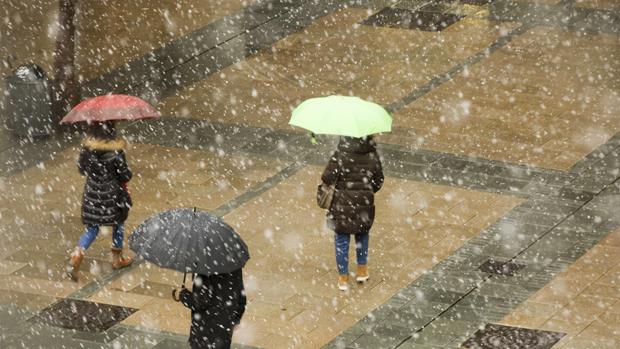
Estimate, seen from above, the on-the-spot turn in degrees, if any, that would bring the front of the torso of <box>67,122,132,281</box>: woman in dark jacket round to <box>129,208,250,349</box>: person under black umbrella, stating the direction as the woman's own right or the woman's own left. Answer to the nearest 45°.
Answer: approximately 135° to the woman's own right

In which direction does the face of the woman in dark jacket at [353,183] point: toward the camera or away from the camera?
away from the camera

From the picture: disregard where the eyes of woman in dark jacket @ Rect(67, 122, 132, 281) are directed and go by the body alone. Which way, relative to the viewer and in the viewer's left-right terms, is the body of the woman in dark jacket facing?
facing away from the viewer and to the right of the viewer

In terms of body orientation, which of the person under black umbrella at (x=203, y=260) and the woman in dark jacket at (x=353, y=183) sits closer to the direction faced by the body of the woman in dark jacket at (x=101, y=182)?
the woman in dark jacket

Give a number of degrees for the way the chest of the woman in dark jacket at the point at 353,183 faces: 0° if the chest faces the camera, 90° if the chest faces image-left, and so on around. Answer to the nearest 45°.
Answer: approximately 180°

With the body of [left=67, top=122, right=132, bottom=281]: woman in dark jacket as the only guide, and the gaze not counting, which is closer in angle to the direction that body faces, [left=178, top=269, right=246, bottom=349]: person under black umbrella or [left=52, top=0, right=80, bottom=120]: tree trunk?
the tree trunk

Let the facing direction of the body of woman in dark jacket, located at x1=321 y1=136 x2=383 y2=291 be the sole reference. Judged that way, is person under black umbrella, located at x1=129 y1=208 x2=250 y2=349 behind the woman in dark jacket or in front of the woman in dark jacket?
behind

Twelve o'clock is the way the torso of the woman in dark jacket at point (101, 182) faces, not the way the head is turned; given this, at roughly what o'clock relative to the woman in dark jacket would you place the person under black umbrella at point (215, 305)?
The person under black umbrella is roughly at 4 o'clock from the woman in dark jacket.
